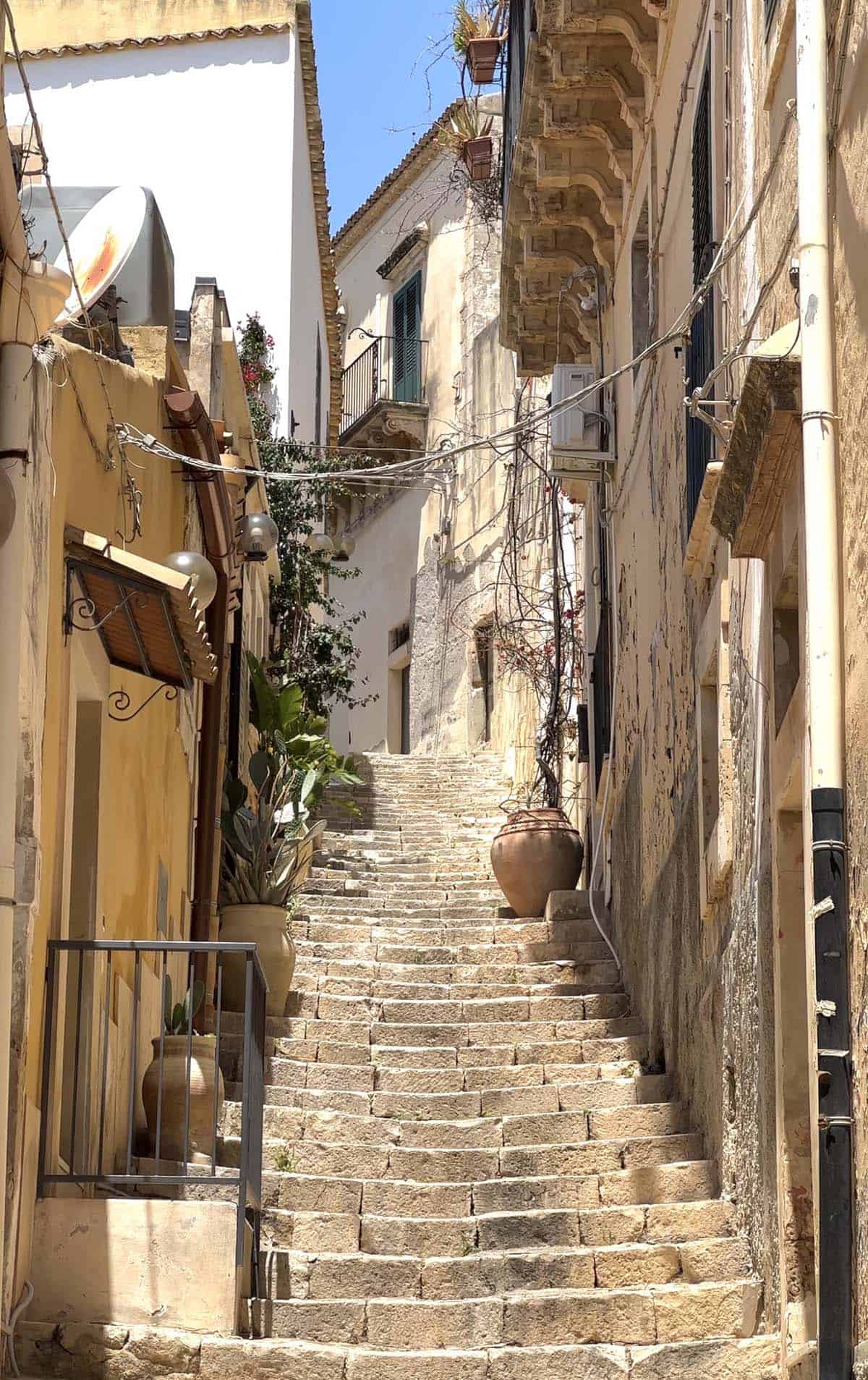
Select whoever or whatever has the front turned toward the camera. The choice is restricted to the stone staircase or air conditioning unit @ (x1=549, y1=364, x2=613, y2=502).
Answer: the stone staircase

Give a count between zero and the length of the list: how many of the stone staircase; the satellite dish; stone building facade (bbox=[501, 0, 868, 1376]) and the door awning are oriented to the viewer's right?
1

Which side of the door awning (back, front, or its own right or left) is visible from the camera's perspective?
right

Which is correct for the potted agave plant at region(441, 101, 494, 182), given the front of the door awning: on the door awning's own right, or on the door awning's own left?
on the door awning's own left

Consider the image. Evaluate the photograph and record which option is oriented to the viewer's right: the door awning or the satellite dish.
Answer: the door awning

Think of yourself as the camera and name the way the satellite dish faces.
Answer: facing the viewer and to the left of the viewer

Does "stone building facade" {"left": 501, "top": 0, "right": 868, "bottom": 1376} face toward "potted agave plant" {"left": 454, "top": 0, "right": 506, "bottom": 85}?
no

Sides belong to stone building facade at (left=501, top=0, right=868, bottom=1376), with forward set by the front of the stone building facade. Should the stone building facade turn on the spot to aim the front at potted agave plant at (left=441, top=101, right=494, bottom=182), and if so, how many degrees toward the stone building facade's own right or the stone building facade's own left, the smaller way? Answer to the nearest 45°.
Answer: approximately 90° to the stone building facade's own right

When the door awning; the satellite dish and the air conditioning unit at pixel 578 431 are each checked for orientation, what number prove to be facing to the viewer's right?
1

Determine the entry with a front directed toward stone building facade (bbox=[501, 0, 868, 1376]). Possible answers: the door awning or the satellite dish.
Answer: the door awning

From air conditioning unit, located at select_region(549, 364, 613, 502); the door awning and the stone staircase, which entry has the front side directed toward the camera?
the stone staircase

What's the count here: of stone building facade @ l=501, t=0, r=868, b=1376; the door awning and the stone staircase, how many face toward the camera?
1

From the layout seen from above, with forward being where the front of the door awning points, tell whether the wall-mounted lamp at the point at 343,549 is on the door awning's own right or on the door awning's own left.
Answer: on the door awning's own left

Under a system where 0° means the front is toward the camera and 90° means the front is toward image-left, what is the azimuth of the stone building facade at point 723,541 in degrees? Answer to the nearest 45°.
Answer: approximately 90°

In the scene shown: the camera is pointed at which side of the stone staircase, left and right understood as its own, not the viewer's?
front

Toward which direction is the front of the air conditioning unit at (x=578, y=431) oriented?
to the viewer's left
